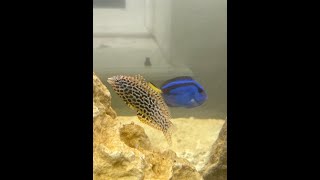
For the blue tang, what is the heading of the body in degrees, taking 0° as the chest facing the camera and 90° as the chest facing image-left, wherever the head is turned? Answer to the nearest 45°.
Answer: approximately 270°
